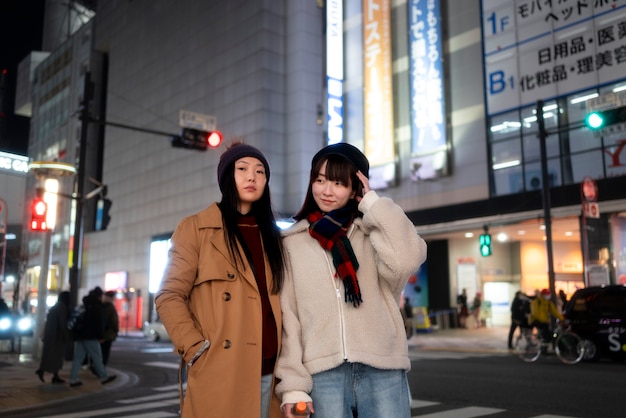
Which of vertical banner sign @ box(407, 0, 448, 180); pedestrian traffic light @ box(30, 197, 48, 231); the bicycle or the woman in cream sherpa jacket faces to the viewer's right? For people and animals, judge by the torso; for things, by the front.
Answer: the bicycle

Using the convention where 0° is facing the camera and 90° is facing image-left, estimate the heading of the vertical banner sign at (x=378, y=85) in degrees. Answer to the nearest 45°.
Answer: approximately 0°

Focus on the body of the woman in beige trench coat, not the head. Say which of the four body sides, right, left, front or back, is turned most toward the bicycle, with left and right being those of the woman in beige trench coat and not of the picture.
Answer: left

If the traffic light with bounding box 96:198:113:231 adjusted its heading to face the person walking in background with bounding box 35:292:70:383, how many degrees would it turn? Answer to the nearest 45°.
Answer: approximately 90° to its right

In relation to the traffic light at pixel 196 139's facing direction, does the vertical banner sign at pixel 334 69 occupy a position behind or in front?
behind

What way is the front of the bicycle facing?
to the viewer's right
